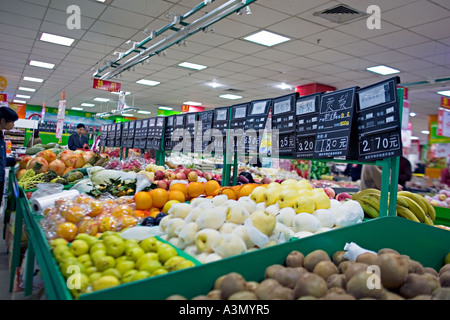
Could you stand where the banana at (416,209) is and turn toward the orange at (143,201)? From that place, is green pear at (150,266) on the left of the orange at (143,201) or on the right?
left

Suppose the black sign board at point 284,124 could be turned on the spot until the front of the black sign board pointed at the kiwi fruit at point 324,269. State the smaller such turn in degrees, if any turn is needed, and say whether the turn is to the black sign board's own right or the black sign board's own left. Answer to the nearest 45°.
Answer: approximately 45° to the black sign board's own left

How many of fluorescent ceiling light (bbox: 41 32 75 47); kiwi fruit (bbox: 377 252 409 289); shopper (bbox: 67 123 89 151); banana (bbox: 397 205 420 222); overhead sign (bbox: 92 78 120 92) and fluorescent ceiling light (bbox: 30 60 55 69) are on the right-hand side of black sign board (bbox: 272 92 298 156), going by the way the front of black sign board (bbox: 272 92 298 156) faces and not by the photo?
4

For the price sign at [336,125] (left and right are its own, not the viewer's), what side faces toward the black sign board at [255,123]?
right

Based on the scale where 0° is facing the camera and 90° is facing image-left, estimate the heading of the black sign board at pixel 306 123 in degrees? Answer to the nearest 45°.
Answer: approximately 45°

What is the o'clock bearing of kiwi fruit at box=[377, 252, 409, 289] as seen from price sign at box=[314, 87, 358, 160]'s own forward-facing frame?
The kiwi fruit is roughly at 10 o'clock from the price sign.
